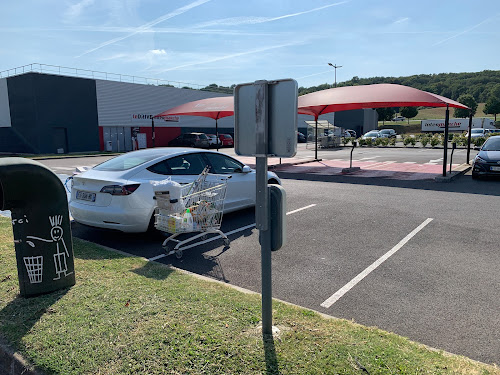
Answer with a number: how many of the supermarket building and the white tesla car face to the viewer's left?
0

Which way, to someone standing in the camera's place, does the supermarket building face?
facing the viewer and to the right of the viewer

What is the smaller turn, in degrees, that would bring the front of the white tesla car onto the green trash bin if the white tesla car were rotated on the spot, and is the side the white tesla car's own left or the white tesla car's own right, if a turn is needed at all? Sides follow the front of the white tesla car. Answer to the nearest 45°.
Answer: approximately 135° to the white tesla car's own right

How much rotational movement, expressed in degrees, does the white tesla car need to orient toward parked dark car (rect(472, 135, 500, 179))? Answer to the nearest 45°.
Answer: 0° — it already faces it

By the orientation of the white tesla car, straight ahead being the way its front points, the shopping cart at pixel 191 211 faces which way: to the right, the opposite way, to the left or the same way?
the opposite way

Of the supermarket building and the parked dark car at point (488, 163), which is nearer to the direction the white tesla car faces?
the parked dark car

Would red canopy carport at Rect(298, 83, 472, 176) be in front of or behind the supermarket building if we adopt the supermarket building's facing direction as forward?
in front

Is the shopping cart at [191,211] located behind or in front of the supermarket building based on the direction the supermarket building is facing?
in front

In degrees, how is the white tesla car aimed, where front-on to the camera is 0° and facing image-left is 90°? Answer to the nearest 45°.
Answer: approximately 225°

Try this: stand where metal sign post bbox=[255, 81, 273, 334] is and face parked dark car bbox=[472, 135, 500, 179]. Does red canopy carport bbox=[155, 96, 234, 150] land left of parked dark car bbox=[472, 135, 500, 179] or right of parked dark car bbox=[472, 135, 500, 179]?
left

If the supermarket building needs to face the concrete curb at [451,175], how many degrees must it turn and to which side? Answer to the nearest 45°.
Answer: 0° — it already faces it

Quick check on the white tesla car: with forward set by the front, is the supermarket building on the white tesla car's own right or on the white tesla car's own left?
on the white tesla car's own left

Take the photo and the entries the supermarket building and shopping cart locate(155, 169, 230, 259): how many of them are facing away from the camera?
0
